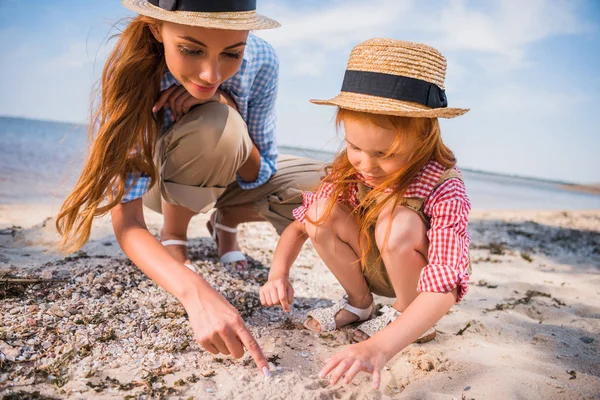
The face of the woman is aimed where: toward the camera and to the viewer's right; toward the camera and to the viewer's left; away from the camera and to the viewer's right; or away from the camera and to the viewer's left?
toward the camera and to the viewer's right

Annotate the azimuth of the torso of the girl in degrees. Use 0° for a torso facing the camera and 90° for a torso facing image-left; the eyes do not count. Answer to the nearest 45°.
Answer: approximately 45°

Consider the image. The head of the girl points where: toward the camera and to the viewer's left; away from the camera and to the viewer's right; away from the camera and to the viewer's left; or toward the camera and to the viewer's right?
toward the camera and to the viewer's left
